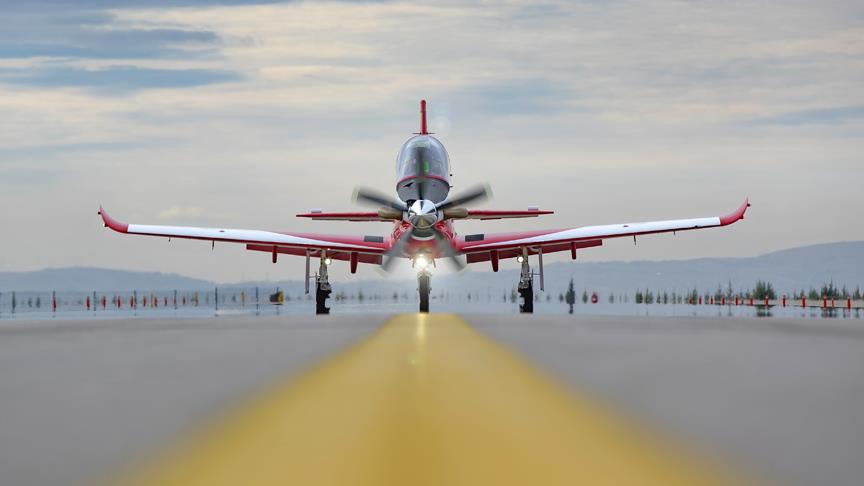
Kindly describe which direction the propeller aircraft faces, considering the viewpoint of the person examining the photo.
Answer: facing the viewer
